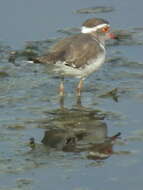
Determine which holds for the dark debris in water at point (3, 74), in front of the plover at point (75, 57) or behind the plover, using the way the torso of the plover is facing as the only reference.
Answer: behind

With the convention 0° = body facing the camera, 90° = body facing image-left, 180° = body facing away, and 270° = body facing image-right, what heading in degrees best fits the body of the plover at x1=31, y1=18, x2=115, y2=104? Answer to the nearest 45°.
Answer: approximately 270°
